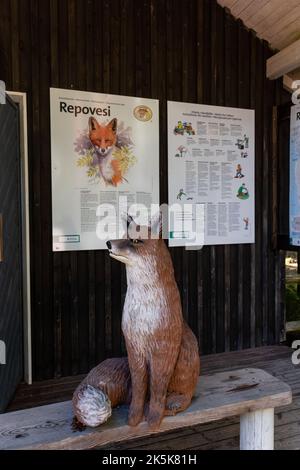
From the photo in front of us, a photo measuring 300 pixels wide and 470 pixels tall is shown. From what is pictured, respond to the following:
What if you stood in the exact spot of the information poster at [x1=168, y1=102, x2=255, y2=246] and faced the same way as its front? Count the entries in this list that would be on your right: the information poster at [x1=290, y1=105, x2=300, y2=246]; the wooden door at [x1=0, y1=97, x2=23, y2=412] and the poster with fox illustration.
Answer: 2

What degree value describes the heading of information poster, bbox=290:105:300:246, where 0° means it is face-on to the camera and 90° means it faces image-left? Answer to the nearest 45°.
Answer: approximately 45°

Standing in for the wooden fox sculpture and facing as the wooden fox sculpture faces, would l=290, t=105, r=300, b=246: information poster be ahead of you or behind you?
behind

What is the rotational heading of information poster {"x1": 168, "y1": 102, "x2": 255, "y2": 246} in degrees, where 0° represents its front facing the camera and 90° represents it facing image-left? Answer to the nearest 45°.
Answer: approximately 315°

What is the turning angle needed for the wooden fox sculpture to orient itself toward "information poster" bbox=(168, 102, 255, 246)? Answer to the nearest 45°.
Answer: approximately 135° to its right

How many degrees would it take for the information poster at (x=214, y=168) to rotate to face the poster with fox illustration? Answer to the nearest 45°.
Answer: approximately 90° to its right

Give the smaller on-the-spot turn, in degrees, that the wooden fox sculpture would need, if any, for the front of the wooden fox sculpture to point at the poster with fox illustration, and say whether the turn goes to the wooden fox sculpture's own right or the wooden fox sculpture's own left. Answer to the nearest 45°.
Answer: approximately 135° to the wooden fox sculpture's own right

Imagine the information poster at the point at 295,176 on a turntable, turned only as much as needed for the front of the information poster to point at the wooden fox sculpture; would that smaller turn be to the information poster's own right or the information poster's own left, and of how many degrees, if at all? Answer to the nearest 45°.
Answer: approximately 45° to the information poster's own left

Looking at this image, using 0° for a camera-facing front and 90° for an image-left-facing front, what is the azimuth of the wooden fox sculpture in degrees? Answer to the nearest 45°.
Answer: approximately 45°
